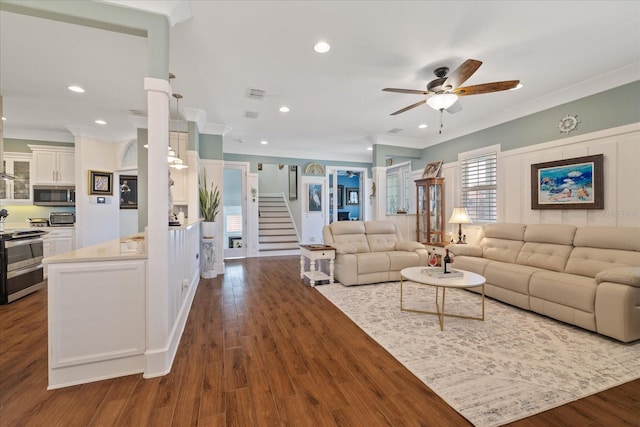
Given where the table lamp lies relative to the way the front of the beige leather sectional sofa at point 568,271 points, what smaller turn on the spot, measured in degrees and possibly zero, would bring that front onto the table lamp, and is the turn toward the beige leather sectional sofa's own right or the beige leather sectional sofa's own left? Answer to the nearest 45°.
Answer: approximately 90° to the beige leather sectional sofa's own right

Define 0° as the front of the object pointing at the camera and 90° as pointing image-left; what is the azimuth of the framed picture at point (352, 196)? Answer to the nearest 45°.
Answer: approximately 0°

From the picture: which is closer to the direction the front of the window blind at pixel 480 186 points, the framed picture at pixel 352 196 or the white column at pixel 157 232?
the white column

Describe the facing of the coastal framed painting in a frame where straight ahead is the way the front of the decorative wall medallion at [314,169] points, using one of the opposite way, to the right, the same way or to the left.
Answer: to the right

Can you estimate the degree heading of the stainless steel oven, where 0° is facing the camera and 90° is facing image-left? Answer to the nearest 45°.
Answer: approximately 315°

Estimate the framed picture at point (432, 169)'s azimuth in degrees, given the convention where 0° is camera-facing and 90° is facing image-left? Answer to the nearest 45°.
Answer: approximately 45°

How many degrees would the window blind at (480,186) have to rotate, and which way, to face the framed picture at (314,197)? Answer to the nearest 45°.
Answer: approximately 45° to its right

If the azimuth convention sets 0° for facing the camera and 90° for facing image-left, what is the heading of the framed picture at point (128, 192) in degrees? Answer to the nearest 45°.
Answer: approximately 0°

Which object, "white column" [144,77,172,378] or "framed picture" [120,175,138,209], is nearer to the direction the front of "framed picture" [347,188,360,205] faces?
the white column

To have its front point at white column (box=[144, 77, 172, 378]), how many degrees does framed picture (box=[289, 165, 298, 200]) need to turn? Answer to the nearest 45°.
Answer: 0° — it already faces it

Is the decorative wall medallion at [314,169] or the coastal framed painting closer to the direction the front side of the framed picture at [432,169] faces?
the decorative wall medallion

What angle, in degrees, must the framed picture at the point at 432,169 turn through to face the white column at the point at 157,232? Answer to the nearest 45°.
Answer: approximately 45° to its left
